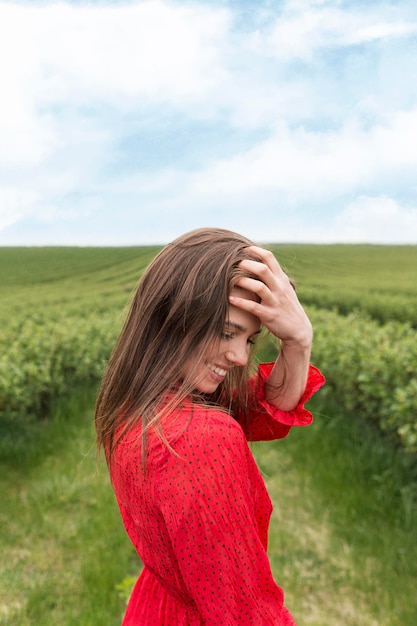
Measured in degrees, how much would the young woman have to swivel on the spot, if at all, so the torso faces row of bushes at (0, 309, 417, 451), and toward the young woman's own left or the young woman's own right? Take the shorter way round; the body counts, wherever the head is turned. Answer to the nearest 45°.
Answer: approximately 90° to the young woman's own left

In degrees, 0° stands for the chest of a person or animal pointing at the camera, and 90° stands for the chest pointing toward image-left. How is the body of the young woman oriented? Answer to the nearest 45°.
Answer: approximately 270°

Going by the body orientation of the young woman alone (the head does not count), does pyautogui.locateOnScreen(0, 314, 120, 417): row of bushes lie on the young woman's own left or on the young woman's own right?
on the young woman's own left
